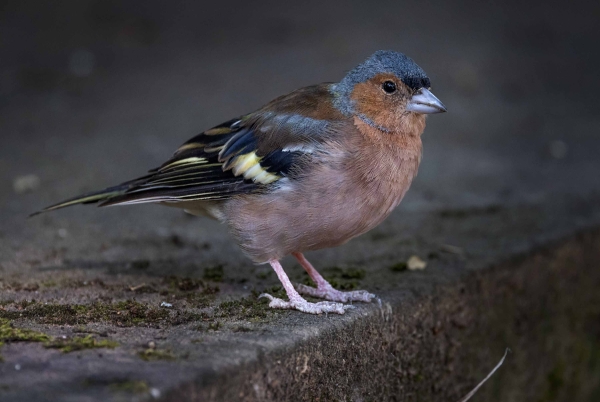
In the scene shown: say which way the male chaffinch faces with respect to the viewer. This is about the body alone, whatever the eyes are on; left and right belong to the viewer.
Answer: facing to the right of the viewer

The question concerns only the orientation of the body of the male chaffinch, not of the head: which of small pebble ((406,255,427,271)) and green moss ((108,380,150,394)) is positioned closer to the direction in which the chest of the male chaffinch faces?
the small pebble

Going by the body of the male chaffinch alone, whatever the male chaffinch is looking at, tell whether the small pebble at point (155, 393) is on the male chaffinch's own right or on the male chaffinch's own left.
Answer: on the male chaffinch's own right

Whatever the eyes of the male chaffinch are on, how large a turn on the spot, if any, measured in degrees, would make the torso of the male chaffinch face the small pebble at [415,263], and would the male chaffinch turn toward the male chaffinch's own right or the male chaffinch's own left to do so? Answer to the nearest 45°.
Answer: approximately 45° to the male chaffinch's own left

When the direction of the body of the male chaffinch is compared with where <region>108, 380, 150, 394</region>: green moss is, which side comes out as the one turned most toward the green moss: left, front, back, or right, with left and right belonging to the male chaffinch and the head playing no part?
right

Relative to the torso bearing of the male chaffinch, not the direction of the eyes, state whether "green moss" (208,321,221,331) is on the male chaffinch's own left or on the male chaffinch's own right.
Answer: on the male chaffinch's own right

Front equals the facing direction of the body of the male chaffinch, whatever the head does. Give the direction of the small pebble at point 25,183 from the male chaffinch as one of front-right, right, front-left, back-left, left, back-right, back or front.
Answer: back-left
